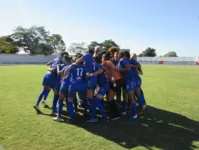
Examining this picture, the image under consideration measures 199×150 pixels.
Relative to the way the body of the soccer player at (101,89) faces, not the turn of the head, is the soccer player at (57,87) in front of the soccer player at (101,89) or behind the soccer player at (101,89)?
in front

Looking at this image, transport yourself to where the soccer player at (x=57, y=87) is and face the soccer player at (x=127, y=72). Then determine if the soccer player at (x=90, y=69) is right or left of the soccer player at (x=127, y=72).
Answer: right

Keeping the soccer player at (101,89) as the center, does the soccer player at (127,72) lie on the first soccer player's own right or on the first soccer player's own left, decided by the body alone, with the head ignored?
on the first soccer player's own right

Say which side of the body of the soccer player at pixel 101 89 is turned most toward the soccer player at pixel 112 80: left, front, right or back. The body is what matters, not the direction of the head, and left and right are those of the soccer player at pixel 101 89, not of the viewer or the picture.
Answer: right

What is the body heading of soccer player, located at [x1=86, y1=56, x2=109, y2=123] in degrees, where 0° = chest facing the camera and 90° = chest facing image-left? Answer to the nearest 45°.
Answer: approximately 135°

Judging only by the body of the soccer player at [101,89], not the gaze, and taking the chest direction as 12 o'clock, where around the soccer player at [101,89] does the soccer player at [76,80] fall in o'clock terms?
the soccer player at [76,80] is roughly at 10 o'clock from the soccer player at [101,89].
